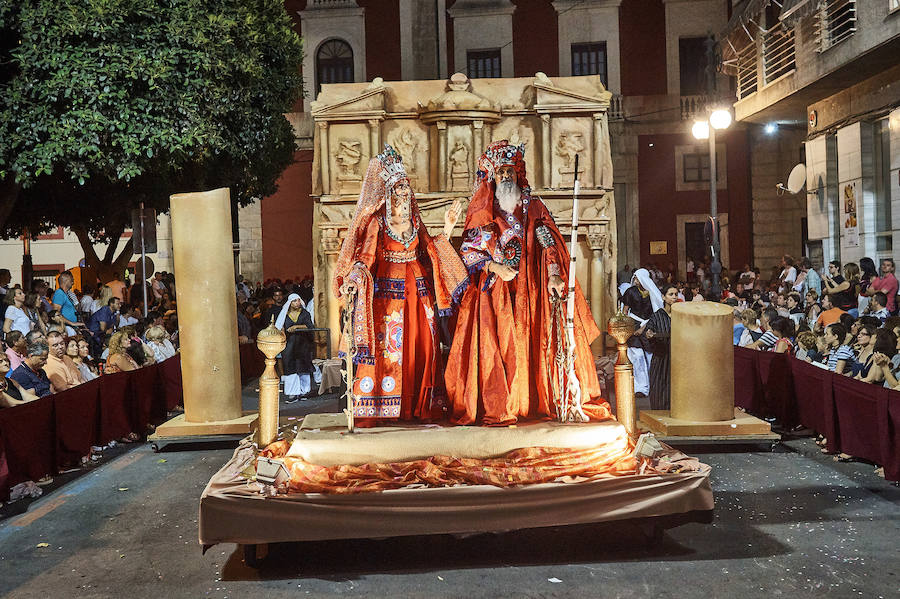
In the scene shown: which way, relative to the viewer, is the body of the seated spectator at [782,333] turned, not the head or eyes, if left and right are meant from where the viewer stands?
facing to the left of the viewer

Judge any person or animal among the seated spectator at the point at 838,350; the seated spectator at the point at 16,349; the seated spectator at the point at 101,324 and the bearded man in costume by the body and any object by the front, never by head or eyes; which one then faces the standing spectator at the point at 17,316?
the seated spectator at the point at 838,350

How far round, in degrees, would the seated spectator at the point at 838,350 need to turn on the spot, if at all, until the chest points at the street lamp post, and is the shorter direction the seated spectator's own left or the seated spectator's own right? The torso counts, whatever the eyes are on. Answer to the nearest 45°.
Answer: approximately 90° to the seated spectator's own right

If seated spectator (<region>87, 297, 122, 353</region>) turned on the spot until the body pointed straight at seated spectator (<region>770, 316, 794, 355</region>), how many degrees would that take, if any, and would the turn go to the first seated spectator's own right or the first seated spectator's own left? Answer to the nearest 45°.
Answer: approximately 45° to the first seated spectator's own right

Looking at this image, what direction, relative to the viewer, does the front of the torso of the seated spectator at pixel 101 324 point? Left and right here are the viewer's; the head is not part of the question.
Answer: facing to the right of the viewer

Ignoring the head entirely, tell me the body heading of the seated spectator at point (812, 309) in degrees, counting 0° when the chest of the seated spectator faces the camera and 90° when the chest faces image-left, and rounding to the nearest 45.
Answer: approximately 90°

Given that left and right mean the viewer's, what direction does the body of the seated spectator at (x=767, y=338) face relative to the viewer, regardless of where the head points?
facing to the left of the viewer

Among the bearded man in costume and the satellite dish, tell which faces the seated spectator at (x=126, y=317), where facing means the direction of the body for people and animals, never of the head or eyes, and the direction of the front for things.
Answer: the satellite dish

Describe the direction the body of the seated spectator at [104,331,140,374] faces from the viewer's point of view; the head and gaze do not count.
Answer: to the viewer's right

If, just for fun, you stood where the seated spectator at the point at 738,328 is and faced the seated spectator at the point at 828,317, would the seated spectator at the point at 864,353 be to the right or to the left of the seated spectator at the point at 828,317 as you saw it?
right

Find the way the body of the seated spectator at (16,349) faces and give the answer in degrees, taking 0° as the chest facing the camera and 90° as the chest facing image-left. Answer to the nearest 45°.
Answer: approximately 270°
